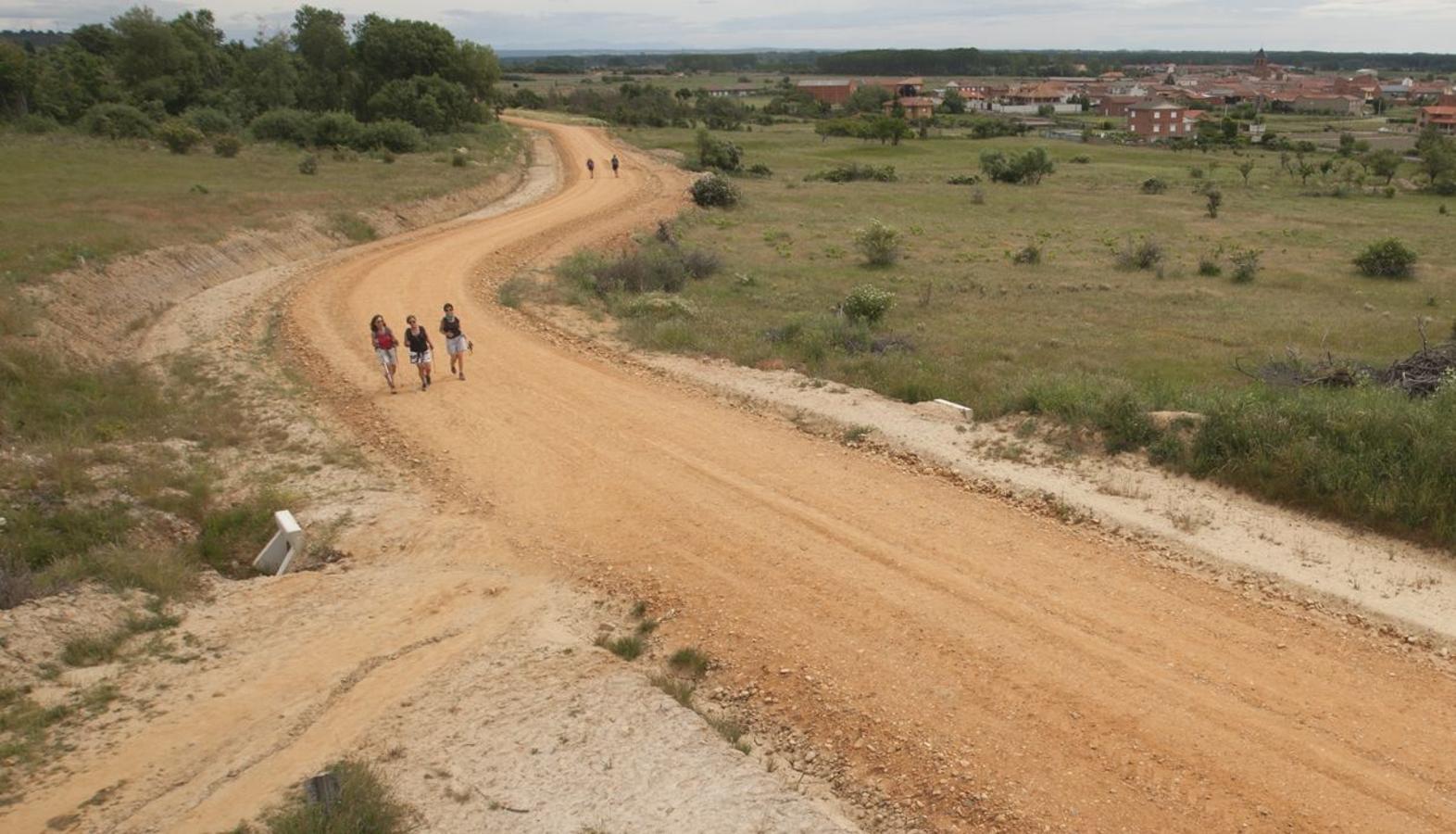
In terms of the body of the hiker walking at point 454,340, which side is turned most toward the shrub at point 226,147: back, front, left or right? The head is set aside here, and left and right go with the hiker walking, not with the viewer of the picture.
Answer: back

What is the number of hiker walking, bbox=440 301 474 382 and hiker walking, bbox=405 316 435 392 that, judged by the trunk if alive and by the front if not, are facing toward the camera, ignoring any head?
2

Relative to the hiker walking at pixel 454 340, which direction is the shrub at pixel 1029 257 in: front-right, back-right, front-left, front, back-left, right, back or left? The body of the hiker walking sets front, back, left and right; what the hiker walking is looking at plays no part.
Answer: back-left

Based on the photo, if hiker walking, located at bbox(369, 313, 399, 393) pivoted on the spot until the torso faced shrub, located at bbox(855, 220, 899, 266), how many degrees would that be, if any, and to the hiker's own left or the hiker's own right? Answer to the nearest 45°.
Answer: approximately 90° to the hiker's own left

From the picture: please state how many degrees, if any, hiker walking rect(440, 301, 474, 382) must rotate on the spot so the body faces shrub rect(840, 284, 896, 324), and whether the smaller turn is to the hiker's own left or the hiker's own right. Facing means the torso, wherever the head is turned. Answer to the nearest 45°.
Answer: approximately 135° to the hiker's own left

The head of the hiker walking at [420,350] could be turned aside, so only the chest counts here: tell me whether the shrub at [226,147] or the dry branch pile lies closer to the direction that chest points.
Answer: the dry branch pile

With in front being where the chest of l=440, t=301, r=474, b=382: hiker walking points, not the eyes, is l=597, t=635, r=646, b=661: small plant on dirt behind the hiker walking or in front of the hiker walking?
in front

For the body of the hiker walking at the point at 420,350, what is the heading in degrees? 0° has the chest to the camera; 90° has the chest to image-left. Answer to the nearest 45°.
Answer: approximately 0°

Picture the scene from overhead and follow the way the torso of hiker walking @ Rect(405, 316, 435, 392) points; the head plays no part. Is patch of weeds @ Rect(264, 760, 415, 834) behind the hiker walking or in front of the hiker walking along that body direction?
in front
